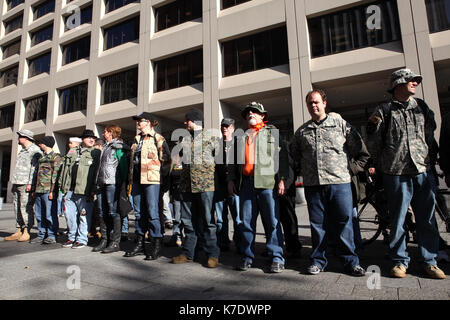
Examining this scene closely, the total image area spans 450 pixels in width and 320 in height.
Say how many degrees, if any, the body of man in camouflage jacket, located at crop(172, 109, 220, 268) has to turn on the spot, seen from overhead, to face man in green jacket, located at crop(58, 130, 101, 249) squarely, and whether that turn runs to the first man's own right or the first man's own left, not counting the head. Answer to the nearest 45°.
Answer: approximately 90° to the first man's own right

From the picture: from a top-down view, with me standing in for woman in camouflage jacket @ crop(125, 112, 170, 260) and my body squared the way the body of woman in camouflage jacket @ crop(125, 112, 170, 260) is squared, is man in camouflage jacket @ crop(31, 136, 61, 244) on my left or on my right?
on my right

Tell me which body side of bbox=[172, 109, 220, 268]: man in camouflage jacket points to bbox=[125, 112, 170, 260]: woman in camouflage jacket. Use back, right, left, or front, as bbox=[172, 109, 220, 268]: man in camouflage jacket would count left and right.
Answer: right

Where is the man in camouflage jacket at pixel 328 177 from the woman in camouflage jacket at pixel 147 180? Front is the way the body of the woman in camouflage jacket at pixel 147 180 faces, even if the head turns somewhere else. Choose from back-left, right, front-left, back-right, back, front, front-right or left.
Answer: left

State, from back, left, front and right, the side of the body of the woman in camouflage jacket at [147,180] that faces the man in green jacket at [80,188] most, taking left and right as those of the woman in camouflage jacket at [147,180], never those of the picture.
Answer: right

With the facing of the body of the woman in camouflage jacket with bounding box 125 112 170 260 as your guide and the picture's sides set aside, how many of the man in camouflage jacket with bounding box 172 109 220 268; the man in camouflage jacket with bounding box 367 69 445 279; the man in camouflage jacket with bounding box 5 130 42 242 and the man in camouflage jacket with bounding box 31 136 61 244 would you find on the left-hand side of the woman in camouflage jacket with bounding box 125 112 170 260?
2

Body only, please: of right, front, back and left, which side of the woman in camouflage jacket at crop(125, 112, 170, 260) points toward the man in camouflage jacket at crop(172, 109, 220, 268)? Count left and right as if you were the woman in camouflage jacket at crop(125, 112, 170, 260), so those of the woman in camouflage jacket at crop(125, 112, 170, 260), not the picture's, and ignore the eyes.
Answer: left

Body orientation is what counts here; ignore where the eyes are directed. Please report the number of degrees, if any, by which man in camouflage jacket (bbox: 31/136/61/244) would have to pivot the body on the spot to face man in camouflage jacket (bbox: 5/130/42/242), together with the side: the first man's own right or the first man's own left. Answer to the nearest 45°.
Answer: approximately 90° to the first man's own right

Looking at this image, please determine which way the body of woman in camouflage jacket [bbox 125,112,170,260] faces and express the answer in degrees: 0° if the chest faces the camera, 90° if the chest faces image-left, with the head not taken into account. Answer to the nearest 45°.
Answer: approximately 45°
